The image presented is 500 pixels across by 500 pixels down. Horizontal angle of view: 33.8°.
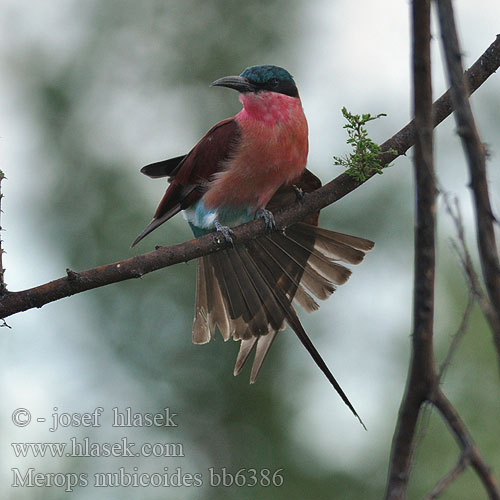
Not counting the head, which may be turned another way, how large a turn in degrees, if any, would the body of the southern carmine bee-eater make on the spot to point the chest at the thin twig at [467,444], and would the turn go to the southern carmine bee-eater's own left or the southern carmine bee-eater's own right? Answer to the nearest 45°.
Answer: approximately 45° to the southern carmine bee-eater's own left

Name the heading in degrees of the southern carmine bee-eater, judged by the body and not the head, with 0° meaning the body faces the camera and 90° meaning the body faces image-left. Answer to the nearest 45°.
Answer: approximately 315°
